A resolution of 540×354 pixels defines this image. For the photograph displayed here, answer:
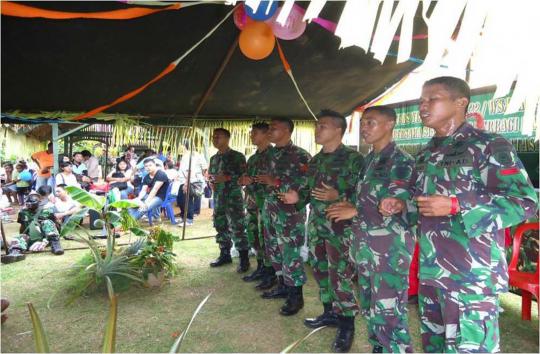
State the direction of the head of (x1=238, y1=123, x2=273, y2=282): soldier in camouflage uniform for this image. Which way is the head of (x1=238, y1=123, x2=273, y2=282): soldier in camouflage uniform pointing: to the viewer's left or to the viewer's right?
to the viewer's left

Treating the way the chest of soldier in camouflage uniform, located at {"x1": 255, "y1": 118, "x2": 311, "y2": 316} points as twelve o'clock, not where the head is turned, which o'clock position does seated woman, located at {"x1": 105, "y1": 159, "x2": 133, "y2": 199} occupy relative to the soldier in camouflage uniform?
The seated woman is roughly at 3 o'clock from the soldier in camouflage uniform.

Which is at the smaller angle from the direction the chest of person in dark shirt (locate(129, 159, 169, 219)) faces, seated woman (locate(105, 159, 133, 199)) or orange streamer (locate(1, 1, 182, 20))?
the orange streamer

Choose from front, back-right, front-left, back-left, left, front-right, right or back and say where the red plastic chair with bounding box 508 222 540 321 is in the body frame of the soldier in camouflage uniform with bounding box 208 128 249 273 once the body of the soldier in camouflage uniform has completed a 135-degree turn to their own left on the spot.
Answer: front-right

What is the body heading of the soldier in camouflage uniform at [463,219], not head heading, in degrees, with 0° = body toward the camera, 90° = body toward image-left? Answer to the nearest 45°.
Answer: approximately 45°

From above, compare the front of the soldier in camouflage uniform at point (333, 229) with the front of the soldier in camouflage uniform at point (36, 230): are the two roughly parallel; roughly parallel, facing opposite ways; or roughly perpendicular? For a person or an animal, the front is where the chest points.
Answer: roughly perpendicular

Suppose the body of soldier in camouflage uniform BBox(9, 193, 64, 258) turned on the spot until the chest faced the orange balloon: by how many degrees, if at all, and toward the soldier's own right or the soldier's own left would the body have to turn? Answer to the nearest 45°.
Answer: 0° — they already face it

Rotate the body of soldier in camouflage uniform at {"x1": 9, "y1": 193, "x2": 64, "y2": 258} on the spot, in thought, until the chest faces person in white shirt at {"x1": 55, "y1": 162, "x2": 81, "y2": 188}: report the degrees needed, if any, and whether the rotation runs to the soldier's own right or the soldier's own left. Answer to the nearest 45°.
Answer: approximately 180°

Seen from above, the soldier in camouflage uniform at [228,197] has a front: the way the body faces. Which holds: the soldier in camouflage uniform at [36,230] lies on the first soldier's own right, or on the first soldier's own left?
on the first soldier's own right

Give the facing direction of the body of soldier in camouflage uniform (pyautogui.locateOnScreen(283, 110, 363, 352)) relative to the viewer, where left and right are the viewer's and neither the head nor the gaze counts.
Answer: facing the viewer and to the left of the viewer

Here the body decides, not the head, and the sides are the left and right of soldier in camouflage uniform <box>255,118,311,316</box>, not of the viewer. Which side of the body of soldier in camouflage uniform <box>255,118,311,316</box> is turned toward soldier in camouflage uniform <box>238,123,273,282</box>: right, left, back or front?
right

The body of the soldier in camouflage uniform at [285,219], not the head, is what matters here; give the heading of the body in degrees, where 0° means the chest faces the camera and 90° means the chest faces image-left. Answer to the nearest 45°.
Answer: approximately 45°

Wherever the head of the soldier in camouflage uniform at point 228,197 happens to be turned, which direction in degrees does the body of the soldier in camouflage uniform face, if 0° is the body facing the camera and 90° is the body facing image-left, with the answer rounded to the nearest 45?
approximately 45°

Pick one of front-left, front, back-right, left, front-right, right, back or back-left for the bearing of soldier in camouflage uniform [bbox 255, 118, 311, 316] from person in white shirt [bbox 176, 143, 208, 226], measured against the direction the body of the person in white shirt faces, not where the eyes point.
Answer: front-left
